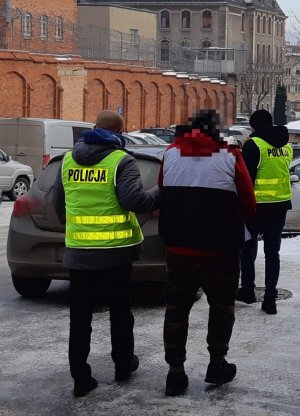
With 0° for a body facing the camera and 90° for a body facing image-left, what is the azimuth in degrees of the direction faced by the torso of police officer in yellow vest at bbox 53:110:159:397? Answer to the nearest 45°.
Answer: approximately 225°

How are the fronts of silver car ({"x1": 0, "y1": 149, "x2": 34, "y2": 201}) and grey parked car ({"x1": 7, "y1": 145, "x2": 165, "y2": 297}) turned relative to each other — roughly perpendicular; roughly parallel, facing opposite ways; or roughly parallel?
roughly perpendicular

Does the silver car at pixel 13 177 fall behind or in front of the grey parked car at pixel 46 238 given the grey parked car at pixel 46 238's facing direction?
in front

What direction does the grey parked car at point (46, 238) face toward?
away from the camera

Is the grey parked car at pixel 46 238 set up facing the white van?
yes

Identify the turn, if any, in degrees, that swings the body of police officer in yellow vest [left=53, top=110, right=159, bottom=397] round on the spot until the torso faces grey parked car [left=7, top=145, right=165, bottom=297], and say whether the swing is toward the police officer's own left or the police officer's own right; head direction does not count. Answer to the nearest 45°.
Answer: approximately 45° to the police officer's own left
